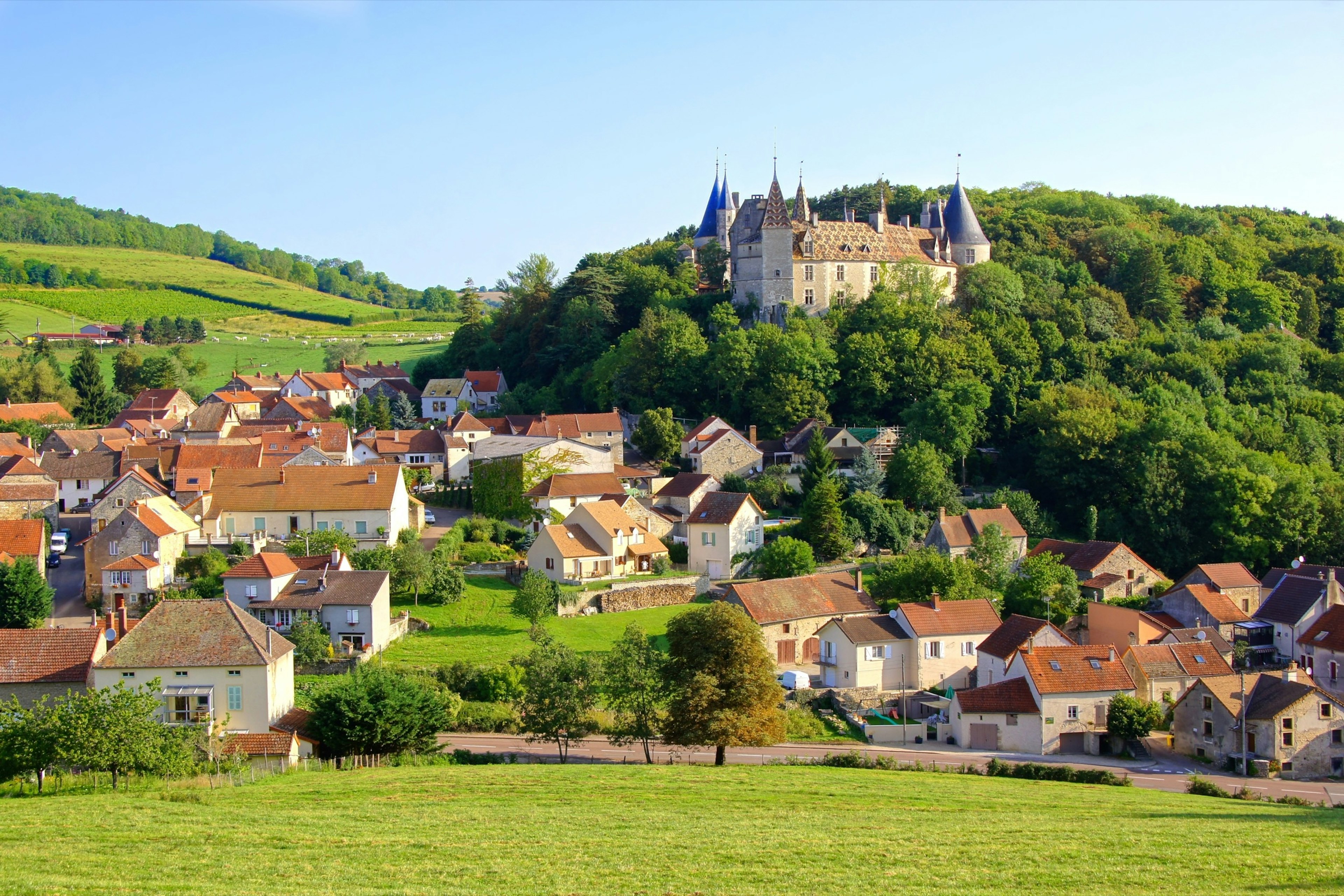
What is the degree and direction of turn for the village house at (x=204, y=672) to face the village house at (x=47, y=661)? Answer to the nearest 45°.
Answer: approximately 90° to its right

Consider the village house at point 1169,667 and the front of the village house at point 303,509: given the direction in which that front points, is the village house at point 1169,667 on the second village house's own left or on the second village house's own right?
on the second village house's own left

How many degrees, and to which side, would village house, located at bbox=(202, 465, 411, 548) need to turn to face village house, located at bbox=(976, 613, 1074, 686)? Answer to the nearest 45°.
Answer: approximately 45° to its left

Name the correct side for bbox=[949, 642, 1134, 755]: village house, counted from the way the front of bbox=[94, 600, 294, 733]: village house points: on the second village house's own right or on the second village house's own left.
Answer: on the second village house's own left

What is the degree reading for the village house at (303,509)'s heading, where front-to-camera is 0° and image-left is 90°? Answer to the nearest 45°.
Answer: approximately 0°

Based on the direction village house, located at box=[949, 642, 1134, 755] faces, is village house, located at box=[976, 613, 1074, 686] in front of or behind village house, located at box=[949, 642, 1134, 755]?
behind

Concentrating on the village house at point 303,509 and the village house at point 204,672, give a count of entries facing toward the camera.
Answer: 2

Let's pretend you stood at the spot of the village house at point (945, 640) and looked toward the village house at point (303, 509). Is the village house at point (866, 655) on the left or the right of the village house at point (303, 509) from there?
left

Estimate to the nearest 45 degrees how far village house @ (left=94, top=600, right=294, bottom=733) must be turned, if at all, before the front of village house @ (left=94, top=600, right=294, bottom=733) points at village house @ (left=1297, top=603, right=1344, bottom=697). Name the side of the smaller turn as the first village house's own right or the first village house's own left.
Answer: approximately 90° to the first village house's own left

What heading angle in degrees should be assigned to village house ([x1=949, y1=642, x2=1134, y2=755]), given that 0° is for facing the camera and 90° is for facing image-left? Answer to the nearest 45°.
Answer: approximately 0°
